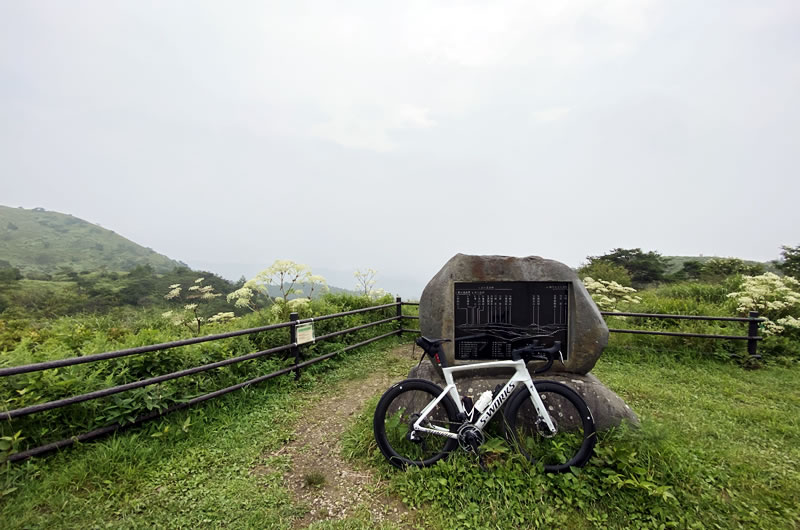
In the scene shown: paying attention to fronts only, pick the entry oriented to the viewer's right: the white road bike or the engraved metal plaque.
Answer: the white road bike

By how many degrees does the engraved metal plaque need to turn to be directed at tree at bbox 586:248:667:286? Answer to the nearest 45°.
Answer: approximately 180°

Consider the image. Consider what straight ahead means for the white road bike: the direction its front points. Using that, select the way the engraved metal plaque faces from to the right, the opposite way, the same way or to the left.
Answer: to the right

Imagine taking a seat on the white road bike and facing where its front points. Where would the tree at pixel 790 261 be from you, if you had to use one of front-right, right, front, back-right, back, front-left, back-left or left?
front-left

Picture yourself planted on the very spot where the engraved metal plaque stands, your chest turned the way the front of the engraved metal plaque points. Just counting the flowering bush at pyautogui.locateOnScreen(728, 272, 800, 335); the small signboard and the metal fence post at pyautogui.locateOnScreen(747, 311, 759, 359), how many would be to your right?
1

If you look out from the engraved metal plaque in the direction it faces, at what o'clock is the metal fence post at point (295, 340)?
The metal fence post is roughly at 3 o'clock from the engraved metal plaque.

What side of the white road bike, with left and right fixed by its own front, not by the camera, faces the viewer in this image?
right

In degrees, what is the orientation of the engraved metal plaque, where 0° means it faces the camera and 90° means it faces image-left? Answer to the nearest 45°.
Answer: approximately 0°

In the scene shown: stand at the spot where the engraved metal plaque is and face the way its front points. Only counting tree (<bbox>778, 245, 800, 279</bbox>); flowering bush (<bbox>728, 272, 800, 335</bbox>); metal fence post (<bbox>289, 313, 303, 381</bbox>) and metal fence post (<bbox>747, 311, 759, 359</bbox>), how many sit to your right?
1

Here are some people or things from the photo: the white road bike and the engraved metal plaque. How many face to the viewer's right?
1

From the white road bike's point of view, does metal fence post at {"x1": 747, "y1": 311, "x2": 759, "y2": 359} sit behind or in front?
in front

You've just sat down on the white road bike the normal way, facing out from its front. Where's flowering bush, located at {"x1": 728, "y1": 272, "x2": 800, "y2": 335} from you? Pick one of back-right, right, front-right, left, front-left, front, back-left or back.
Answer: front-left

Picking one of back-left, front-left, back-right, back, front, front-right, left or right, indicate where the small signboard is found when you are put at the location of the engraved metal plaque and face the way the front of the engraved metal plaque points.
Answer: right

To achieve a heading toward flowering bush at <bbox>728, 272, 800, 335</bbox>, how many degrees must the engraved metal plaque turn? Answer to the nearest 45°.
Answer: approximately 135° to its left

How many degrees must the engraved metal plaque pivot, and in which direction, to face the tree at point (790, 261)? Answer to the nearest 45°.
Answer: approximately 135° to its left

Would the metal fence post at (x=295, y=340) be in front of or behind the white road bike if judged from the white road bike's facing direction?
behind
